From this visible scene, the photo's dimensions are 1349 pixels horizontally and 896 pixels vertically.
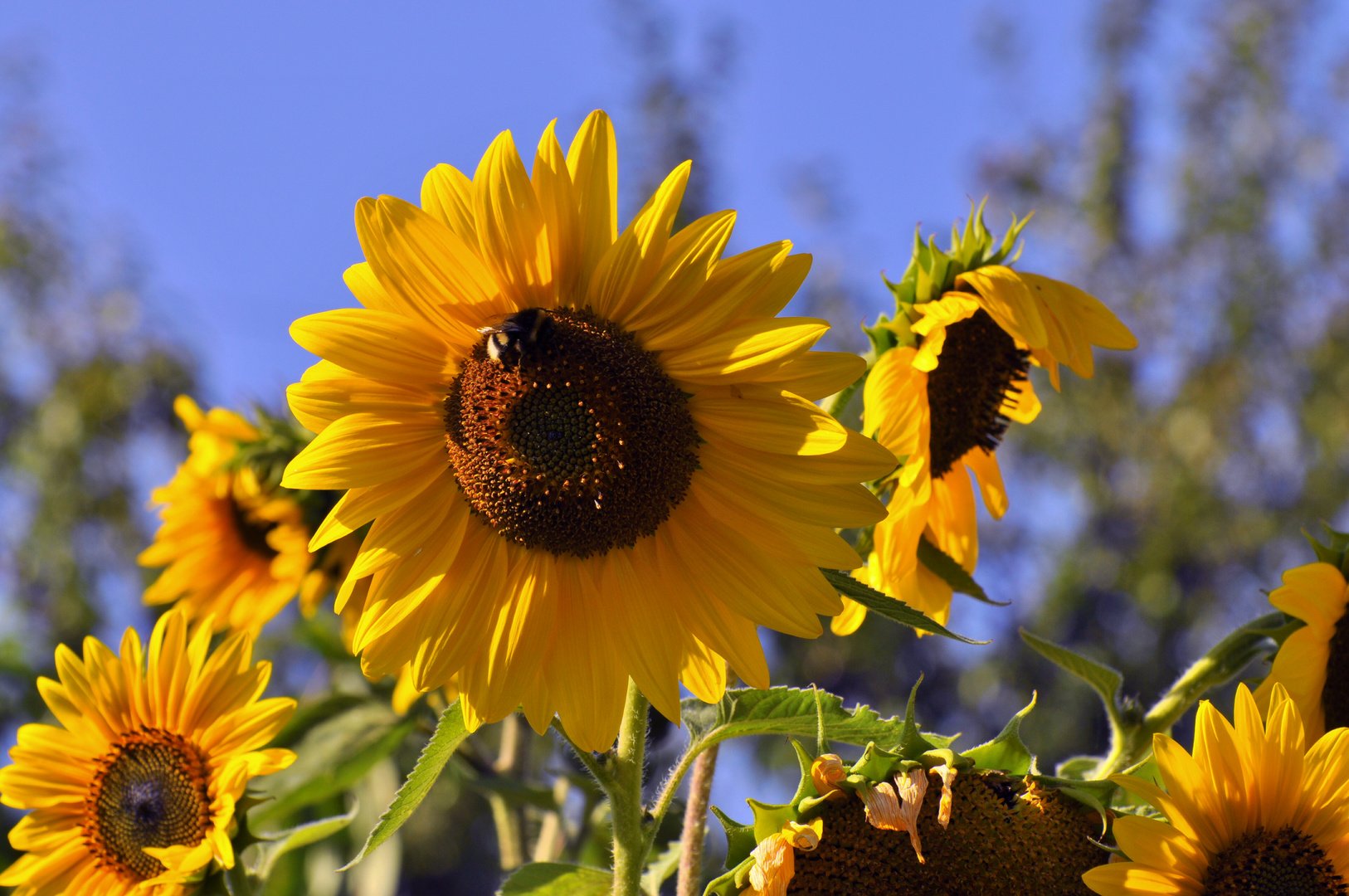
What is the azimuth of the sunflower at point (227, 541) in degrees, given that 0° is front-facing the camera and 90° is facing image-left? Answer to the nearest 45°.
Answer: approximately 45°

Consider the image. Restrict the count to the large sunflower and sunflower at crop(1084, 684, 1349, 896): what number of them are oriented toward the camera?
2

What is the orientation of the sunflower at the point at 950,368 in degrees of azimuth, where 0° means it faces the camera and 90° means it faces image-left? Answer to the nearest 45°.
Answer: approximately 315°

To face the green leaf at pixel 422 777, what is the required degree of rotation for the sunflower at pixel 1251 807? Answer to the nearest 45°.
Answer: approximately 90° to its right

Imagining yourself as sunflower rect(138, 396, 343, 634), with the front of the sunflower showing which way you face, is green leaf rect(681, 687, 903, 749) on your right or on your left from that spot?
on your left

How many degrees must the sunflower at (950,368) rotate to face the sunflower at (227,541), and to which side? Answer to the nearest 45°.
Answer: approximately 180°
